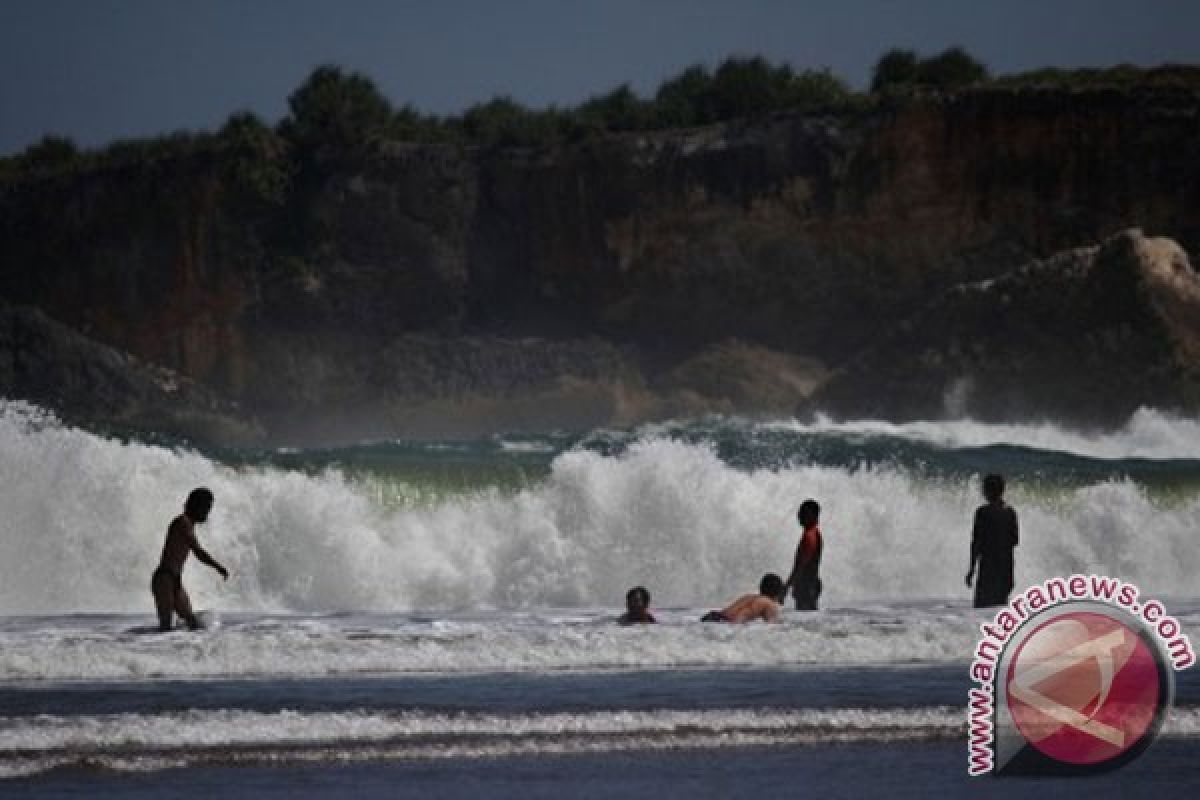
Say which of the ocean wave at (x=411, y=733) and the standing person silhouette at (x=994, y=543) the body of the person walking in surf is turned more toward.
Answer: the standing person silhouette

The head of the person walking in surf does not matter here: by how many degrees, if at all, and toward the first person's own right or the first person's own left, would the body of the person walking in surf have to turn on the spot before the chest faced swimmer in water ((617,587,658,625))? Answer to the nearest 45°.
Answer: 0° — they already face them

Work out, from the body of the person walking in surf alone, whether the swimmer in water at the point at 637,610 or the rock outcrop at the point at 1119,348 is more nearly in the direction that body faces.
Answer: the swimmer in water

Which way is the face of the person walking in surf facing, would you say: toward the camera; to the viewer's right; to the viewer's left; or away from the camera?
to the viewer's right

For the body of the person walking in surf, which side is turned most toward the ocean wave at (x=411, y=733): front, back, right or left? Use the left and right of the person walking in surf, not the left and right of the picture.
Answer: right

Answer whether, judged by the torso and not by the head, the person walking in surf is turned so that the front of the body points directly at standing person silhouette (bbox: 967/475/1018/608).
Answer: yes

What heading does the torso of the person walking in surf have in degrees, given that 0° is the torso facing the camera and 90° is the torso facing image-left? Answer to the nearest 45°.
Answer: approximately 270°

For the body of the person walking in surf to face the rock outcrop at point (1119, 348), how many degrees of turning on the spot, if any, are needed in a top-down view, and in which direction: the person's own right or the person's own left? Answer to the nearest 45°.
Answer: approximately 45° to the person's own left

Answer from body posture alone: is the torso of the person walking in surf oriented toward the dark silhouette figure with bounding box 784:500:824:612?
yes

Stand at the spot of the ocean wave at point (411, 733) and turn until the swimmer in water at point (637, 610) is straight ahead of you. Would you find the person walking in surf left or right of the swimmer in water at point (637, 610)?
left

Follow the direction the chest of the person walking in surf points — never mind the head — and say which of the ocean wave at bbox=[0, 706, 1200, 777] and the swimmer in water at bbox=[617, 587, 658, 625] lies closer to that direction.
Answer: the swimmer in water
